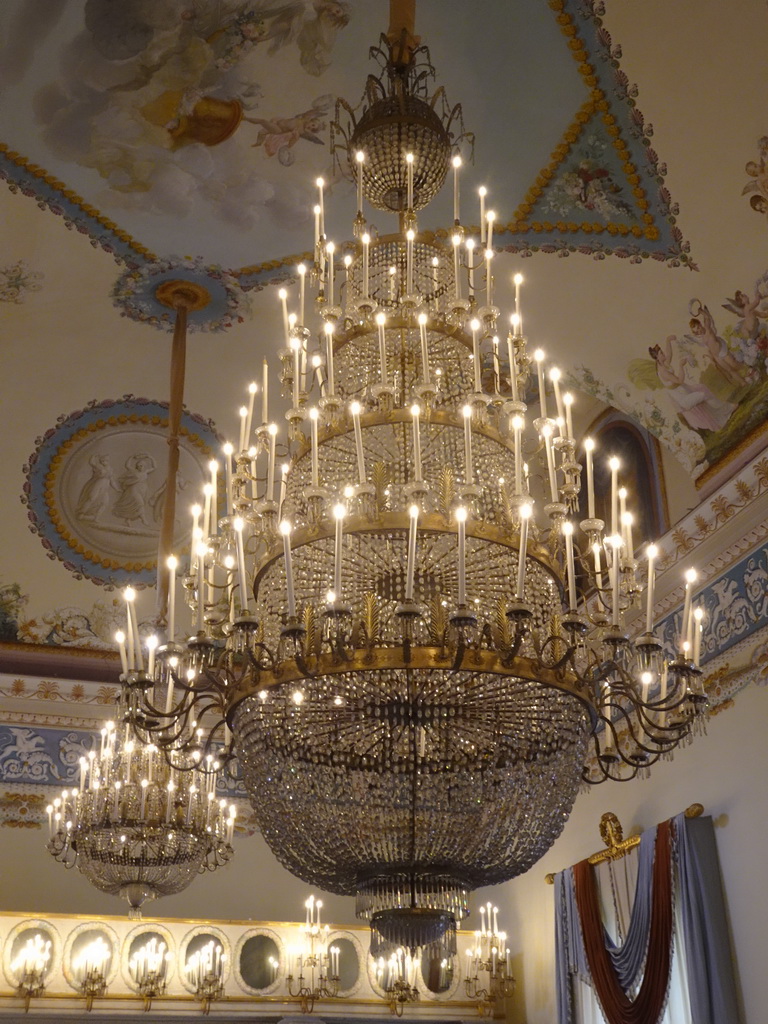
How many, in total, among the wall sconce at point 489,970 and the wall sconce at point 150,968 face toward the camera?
2

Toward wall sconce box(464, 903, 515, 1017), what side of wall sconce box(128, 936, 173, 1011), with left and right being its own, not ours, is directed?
left

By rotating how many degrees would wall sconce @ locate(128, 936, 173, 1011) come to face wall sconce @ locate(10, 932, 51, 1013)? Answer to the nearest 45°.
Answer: approximately 90° to its right

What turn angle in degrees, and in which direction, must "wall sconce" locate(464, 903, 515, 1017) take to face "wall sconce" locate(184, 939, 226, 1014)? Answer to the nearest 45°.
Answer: approximately 90° to its right

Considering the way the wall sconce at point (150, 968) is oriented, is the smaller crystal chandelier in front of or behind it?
in front

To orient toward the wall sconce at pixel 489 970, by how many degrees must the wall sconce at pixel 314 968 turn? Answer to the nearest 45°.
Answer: approximately 90° to its left

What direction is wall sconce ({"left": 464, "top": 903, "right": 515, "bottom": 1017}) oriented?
toward the camera

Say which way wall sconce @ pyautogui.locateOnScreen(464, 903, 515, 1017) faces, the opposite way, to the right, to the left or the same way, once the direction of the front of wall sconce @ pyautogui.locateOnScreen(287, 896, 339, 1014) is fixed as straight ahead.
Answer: the same way

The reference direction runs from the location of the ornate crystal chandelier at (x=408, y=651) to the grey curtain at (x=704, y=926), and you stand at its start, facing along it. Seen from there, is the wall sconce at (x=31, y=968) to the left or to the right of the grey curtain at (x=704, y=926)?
left

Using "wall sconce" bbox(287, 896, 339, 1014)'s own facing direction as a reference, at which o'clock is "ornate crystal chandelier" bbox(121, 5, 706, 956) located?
The ornate crystal chandelier is roughly at 12 o'clock from the wall sconce.

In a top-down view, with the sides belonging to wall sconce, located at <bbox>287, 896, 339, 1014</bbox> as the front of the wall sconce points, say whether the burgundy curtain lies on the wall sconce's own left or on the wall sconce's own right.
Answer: on the wall sconce's own left

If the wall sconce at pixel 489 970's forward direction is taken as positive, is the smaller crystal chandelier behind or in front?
in front

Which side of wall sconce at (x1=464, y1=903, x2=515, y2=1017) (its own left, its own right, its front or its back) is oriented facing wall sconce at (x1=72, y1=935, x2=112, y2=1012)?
right

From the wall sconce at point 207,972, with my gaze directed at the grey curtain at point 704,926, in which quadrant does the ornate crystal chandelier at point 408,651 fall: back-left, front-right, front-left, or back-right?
front-right

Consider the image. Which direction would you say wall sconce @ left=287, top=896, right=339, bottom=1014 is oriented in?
toward the camera

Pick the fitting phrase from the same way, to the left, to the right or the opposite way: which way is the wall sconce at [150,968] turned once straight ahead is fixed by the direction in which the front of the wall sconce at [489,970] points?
the same way

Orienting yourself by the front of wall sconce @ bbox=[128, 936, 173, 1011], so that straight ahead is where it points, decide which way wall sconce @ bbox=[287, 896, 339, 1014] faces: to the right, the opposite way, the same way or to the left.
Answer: the same way

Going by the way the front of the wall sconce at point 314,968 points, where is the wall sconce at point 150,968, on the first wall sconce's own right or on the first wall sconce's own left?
on the first wall sconce's own right

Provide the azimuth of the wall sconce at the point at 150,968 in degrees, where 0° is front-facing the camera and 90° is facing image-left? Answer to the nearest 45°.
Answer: approximately 0°
